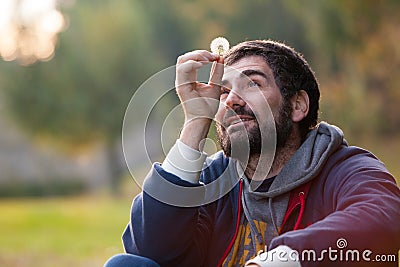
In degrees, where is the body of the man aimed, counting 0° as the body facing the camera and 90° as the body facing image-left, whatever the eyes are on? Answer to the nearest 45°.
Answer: approximately 45°
